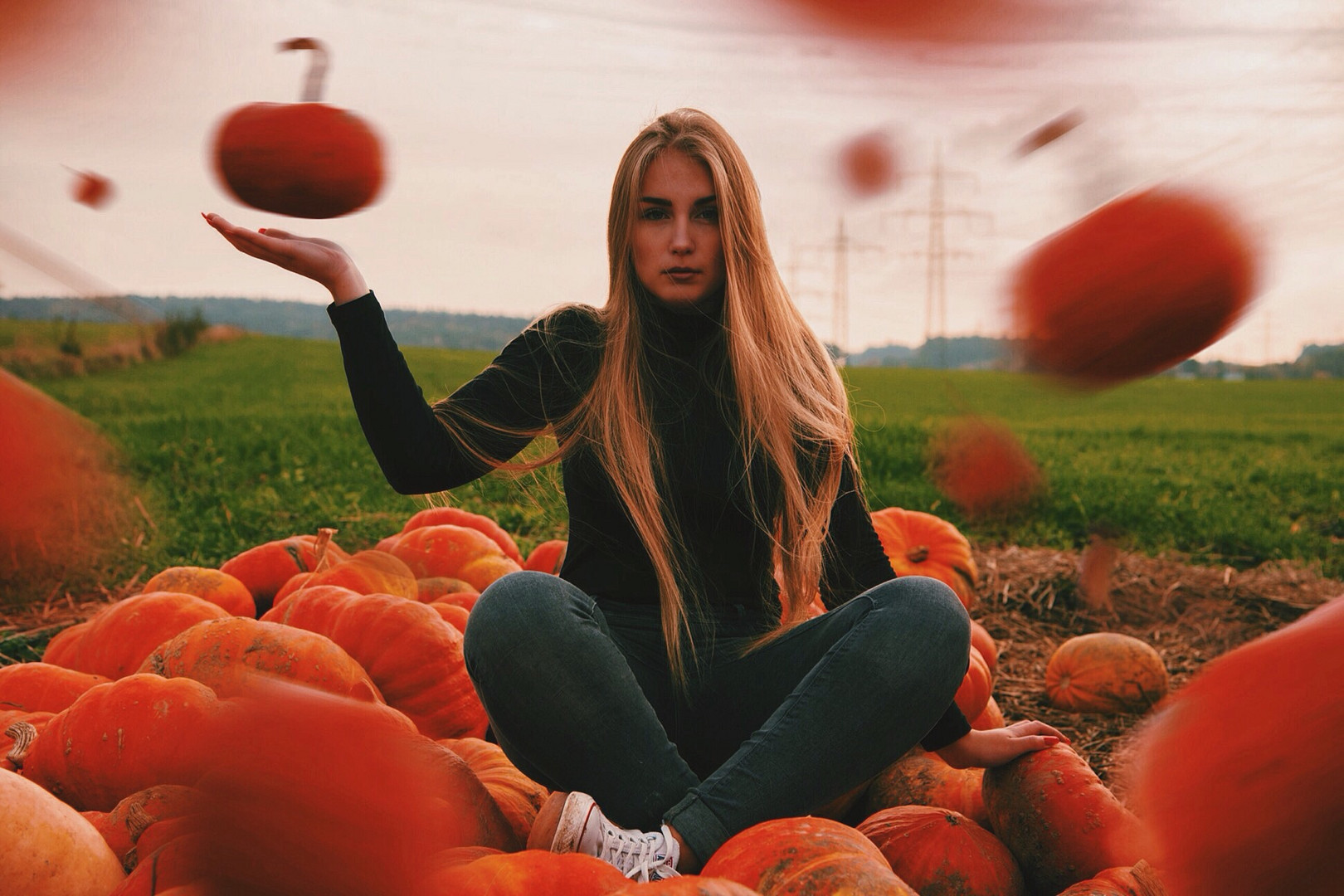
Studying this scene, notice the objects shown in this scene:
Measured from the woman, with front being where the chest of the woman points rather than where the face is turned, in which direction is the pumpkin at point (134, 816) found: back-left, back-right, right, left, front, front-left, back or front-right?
front-right

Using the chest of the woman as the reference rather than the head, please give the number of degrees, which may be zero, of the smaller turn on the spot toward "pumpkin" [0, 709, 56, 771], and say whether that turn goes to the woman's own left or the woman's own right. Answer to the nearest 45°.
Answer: approximately 90° to the woman's own right

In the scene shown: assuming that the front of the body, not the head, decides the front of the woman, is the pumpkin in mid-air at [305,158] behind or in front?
in front

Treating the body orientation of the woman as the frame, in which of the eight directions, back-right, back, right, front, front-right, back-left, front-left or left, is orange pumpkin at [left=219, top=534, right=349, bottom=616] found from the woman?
back-right

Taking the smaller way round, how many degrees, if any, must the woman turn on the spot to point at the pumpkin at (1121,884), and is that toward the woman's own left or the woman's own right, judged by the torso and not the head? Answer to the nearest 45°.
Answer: approximately 45° to the woman's own left

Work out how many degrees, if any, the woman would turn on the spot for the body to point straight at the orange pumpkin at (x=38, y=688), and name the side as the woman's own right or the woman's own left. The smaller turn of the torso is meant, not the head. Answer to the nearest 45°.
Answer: approximately 90° to the woman's own right

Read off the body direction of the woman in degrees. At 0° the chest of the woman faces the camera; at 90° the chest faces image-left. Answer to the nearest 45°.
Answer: approximately 0°

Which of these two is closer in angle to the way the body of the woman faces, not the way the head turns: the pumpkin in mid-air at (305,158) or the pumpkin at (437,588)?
the pumpkin in mid-air

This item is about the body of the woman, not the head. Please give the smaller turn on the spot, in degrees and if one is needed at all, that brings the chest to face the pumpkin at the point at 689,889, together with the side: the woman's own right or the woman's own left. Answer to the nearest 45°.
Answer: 0° — they already face it

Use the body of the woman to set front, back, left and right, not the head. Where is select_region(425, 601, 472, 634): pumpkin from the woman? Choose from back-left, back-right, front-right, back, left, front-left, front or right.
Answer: back-right

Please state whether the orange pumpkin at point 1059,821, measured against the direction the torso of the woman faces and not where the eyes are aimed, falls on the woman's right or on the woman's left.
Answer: on the woman's left

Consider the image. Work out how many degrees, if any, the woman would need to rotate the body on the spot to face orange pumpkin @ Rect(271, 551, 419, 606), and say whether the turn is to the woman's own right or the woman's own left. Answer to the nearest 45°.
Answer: approximately 135° to the woman's own right
